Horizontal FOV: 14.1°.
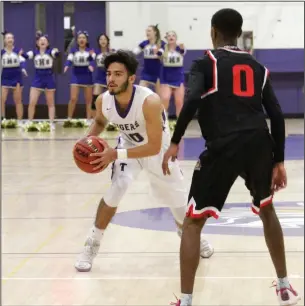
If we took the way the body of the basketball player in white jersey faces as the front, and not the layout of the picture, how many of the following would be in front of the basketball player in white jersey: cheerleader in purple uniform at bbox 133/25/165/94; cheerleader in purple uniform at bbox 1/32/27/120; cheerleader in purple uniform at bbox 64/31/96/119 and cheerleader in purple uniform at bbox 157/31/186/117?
0

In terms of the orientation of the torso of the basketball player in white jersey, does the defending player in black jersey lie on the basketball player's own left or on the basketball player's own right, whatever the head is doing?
on the basketball player's own left

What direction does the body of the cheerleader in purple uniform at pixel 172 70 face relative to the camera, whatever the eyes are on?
toward the camera

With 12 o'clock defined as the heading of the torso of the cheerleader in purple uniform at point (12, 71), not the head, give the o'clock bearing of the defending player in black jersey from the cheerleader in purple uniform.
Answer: The defending player in black jersey is roughly at 12 o'clock from the cheerleader in purple uniform.

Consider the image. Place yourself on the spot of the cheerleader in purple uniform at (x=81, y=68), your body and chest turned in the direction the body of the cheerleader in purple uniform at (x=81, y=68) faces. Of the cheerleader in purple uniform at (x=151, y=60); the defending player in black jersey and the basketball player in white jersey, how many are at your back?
0

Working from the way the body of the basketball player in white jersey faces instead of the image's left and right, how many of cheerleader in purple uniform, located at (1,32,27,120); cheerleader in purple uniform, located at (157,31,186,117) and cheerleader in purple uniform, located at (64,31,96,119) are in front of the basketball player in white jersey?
0

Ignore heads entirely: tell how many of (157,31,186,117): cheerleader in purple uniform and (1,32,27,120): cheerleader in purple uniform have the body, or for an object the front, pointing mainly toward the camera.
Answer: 2

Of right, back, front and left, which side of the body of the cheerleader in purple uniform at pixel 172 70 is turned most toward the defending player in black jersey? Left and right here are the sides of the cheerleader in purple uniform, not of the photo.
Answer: front

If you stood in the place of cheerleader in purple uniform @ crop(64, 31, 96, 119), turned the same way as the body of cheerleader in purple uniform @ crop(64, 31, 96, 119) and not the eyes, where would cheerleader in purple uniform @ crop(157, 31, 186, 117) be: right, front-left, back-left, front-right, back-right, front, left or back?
front-left

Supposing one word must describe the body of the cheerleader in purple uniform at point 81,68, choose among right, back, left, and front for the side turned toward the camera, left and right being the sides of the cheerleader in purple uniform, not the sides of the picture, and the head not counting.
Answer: front

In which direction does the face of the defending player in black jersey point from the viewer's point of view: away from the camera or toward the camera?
away from the camera

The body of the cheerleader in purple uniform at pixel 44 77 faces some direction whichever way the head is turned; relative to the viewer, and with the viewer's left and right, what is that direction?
facing the viewer

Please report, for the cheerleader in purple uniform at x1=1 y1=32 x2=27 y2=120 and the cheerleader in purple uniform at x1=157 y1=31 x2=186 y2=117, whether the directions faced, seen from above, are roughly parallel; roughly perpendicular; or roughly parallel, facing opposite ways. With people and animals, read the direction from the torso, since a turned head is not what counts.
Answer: roughly parallel

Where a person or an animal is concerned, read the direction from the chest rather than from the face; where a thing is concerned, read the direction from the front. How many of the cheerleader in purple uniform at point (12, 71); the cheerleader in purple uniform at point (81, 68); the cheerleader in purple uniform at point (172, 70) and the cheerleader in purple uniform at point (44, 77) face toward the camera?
4

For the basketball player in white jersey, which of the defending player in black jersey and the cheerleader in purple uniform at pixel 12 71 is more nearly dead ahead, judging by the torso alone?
the defending player in black jersey

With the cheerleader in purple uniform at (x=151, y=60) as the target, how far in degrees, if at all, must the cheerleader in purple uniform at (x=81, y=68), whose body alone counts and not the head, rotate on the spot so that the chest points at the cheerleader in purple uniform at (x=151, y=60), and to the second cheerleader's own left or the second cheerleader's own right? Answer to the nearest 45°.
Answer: approximately 45° to the second cheerleader's own left
